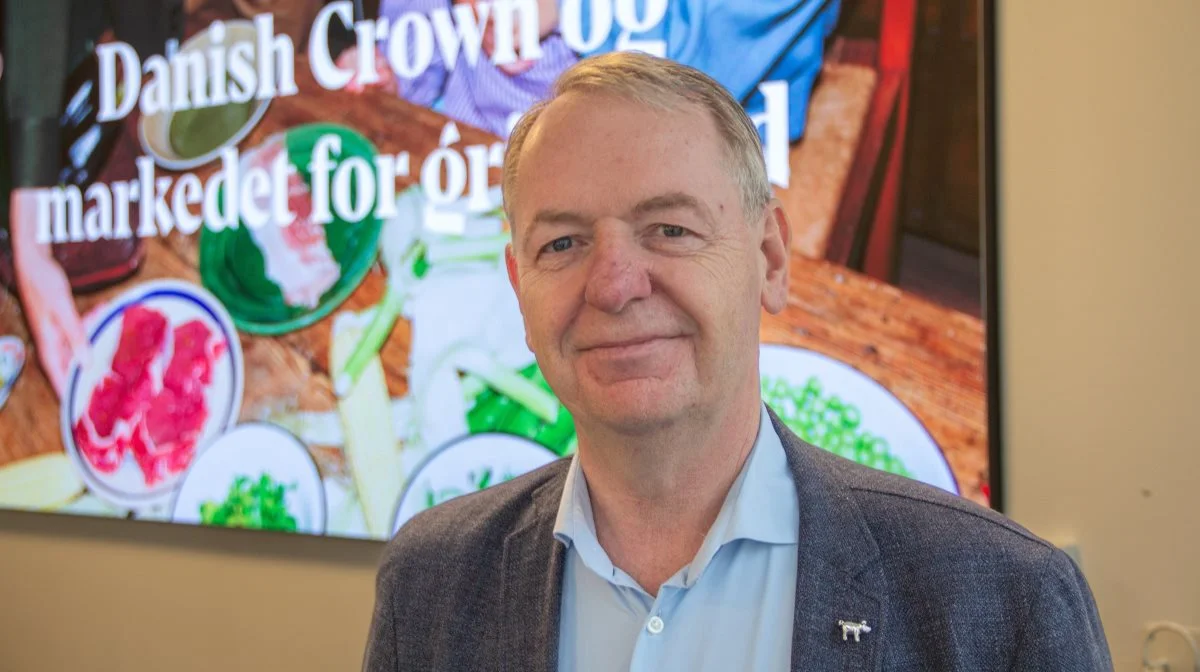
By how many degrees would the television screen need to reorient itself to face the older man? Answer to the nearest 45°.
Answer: approximately 45° to its left

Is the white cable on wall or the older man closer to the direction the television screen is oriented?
the older man

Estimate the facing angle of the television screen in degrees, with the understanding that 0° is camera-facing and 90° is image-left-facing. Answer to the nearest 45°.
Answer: approximately 45°

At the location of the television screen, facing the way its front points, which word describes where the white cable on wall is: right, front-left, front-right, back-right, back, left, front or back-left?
left
